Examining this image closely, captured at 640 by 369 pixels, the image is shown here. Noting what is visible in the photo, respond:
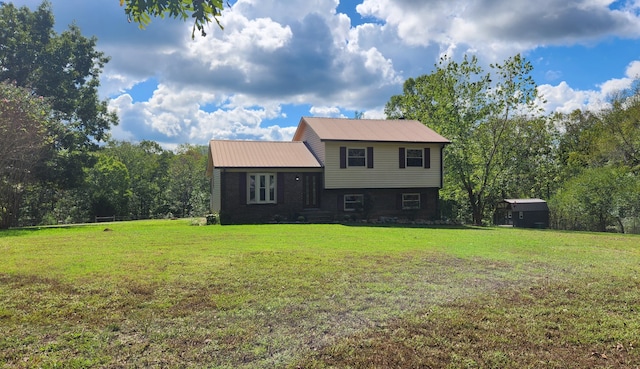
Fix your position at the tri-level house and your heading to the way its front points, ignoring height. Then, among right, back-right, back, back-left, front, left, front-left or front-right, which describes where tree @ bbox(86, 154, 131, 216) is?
back-right

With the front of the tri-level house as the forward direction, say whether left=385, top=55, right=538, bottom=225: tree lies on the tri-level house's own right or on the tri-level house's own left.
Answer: on the tri-level house's own left

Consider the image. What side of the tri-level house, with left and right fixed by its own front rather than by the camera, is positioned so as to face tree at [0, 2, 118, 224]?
right

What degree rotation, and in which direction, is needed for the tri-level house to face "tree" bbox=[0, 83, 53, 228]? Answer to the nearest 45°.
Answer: approximately 90° to its right

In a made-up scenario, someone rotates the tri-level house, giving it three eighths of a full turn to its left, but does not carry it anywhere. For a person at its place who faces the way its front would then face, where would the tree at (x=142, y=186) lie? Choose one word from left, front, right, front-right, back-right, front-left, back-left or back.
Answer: left

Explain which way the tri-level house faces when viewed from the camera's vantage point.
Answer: facing the viewer

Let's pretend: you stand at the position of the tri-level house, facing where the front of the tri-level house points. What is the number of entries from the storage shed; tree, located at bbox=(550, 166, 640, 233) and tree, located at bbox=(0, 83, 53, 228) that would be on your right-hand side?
1

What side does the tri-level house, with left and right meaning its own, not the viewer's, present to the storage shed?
left

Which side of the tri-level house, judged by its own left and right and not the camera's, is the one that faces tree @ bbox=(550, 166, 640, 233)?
left
